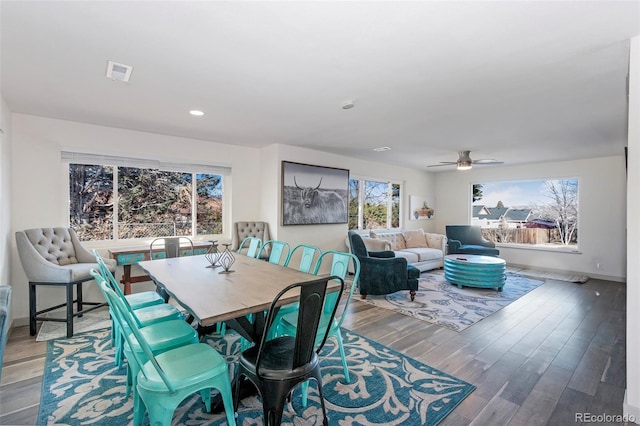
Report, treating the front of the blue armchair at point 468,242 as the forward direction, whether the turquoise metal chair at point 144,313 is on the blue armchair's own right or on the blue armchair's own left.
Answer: on the blue armchair's own right

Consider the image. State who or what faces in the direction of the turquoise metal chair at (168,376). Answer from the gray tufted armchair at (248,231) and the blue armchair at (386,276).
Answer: the gray tufted armchair

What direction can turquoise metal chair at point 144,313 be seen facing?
to the viewer's right

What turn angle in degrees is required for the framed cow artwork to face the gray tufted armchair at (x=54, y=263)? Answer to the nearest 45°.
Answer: approximately 90° to its right

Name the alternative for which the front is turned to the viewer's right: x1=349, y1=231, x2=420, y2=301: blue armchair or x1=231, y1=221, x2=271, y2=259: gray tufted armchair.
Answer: the blue armchair

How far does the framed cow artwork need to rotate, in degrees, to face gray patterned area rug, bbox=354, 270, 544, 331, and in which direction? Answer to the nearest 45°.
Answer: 0° — it already faces it

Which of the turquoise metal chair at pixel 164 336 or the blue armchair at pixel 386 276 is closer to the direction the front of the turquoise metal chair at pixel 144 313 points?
the blue armchair

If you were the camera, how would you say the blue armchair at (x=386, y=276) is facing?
facing to the right of the viewer
